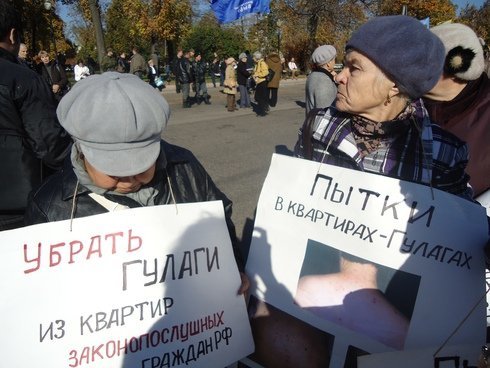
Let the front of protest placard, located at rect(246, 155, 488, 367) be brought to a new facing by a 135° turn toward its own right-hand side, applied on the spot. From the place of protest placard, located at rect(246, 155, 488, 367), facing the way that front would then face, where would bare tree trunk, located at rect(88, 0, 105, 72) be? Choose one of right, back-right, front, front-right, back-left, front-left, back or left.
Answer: front

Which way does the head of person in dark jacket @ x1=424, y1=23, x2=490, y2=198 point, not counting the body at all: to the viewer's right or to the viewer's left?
to the viewer's left

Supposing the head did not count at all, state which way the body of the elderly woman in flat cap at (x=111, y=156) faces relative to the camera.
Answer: toward the camera

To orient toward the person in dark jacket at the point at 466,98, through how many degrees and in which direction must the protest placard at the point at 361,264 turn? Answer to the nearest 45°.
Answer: approximately 180°

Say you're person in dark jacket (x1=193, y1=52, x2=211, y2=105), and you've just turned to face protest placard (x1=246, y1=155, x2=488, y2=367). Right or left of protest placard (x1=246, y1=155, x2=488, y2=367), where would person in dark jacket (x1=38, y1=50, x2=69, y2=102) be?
right

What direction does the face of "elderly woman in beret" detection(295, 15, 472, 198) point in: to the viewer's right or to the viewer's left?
to the viewer's left

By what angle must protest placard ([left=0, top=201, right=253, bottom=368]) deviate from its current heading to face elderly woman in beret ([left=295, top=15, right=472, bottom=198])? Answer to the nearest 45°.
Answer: approximately 90° to its left

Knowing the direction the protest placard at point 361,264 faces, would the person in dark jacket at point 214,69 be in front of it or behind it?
behind

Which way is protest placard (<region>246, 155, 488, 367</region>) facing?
toward the camera

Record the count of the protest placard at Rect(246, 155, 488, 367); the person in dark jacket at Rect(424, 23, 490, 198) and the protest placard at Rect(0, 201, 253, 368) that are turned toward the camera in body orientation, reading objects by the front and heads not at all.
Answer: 2

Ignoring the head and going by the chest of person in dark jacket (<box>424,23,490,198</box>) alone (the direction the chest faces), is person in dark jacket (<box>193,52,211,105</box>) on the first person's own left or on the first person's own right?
on the first person's own right

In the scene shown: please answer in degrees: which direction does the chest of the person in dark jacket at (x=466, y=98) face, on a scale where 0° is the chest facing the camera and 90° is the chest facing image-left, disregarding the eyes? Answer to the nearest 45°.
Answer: approximately 90°
